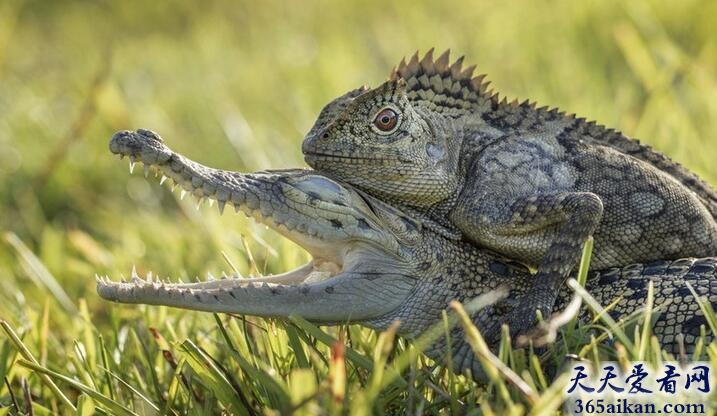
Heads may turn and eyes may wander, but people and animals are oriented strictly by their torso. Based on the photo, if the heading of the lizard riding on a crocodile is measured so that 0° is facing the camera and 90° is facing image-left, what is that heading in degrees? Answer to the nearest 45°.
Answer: approximately 90°
